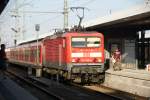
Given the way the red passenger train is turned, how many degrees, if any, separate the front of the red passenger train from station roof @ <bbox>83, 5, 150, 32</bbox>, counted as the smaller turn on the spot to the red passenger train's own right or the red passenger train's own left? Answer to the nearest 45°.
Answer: approximately 90° to the red passenger train's own left

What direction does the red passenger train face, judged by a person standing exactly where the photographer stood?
facing the viewer and to the right of the viewer

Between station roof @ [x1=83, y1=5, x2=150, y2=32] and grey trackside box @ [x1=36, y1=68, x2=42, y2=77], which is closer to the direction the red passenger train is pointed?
the station roof
